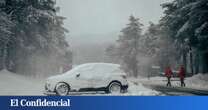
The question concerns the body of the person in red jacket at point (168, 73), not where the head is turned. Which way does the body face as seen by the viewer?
away from the camera

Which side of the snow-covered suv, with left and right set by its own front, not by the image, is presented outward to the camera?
left

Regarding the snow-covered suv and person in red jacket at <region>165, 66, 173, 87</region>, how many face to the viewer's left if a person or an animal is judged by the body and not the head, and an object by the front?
1

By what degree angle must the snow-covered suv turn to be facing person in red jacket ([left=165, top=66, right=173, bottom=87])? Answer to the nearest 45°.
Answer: approximately 180°

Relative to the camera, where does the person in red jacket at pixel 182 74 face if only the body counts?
away from the camera

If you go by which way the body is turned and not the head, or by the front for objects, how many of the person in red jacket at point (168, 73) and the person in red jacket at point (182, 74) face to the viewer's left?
0

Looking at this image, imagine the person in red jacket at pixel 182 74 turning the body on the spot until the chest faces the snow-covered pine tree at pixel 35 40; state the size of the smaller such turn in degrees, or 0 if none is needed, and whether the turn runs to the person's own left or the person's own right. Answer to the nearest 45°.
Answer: approximately 90° to the person's own left

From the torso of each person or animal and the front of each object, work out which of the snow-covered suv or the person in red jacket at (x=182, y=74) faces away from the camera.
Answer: the person in red jacket

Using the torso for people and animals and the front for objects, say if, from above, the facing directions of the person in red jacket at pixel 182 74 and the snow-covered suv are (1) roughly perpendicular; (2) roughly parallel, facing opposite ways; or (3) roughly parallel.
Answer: roughly perpendicular

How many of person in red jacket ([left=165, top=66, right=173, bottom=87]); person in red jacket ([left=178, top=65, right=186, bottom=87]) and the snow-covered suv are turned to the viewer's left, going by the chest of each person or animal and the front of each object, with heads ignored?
1

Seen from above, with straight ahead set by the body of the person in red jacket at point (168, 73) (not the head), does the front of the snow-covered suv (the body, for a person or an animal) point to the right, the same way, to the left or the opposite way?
to the left
